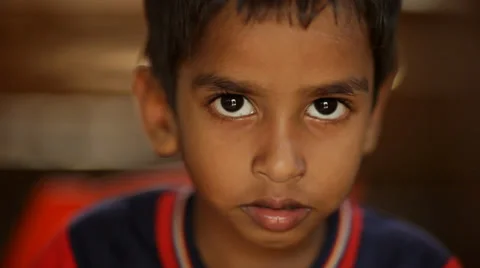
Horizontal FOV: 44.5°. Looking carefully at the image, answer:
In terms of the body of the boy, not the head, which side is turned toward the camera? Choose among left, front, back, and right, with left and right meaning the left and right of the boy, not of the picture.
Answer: front

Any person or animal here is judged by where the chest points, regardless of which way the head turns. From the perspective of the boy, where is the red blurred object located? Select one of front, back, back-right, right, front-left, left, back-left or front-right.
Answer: back-right
